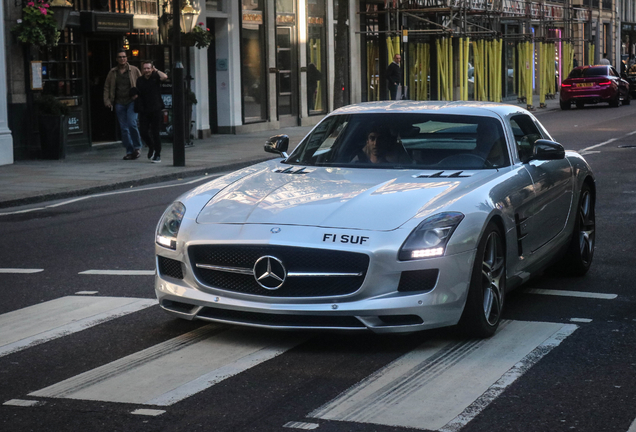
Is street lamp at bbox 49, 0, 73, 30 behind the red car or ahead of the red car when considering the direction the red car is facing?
behind

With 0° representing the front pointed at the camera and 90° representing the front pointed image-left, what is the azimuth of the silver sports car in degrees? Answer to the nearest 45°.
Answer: approximately 45°

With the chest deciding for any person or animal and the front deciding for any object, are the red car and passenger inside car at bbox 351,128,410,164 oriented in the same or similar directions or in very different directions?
very different directions

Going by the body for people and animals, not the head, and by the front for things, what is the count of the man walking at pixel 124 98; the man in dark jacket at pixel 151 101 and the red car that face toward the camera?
2

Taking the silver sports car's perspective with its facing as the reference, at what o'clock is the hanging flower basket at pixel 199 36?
The hanging flower basket is roughly at 4 o'clock from the silver sports car.

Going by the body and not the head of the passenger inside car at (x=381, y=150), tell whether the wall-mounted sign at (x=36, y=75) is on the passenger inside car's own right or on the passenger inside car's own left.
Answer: on the passenger inside car's own right

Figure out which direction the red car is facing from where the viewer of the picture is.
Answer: facing away from the viewer and to the right of the viewer

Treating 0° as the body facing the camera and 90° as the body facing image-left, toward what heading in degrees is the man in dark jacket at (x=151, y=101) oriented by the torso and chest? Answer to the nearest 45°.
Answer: approximately 0°

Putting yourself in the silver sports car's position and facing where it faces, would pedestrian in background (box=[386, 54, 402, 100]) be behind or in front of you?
behind
